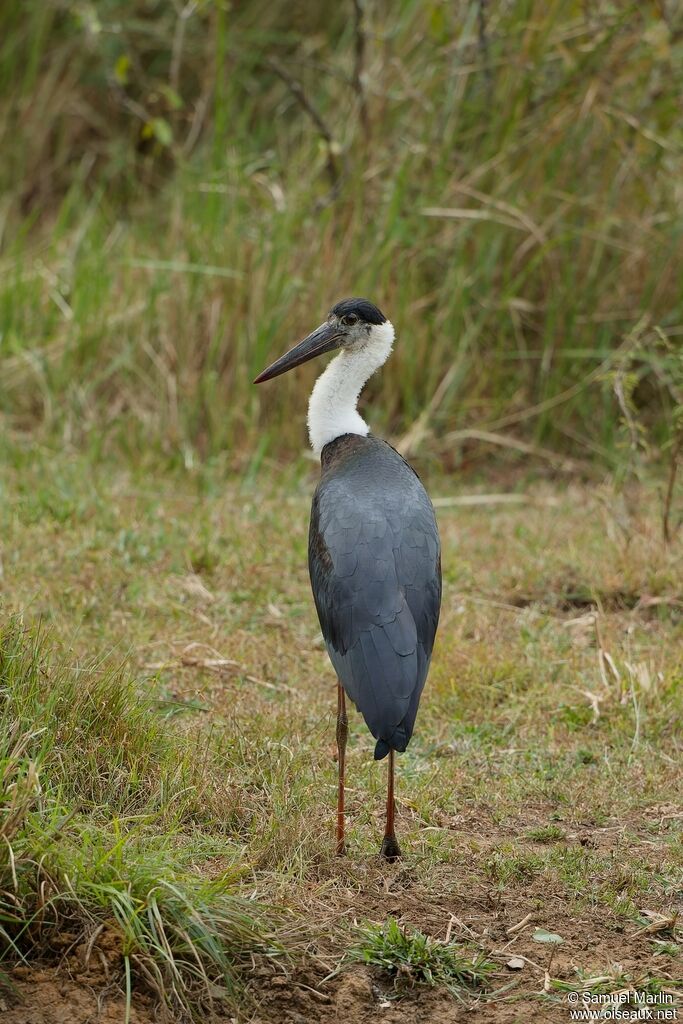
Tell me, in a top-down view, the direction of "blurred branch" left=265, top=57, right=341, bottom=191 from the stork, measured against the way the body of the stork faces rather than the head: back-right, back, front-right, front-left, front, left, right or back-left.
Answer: front-right

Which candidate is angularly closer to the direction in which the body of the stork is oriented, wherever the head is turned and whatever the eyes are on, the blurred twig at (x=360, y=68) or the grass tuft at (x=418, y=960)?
the blurred twig

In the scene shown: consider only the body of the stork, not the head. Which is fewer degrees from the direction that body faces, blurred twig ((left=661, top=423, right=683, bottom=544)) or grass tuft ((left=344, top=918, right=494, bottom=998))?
the blurred twig

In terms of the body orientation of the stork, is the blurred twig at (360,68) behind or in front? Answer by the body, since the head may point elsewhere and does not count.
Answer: in front

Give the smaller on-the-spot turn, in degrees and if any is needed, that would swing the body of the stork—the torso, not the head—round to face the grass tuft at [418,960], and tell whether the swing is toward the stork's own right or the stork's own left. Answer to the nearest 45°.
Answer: approximately 135° to the stork's own left

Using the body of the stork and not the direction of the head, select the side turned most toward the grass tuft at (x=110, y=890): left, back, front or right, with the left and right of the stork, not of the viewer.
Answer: left

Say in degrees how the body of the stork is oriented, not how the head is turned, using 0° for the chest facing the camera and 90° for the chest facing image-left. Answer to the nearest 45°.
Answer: approximately 135°
